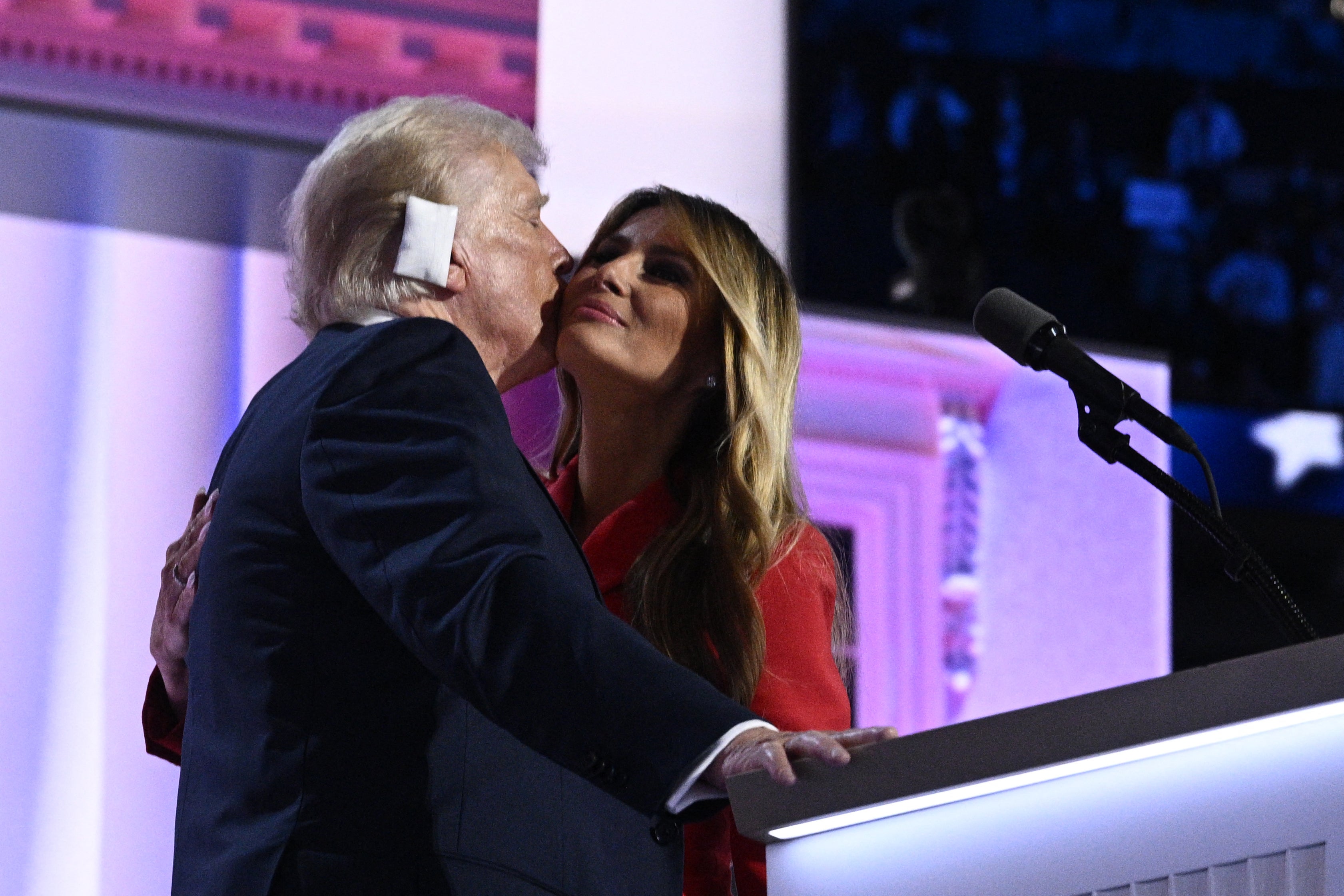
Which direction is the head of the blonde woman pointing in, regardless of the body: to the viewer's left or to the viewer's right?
to the viewer's left

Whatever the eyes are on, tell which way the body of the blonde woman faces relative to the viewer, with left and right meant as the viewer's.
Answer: facing the viewer and to the left of the viewer

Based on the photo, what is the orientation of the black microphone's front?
to the viewer's left

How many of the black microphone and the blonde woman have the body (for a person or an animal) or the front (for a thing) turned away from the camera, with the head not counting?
0

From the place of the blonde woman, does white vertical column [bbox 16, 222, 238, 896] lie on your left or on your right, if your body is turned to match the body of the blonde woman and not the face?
on your right

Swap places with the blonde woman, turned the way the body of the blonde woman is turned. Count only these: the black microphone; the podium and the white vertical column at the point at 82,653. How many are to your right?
1
